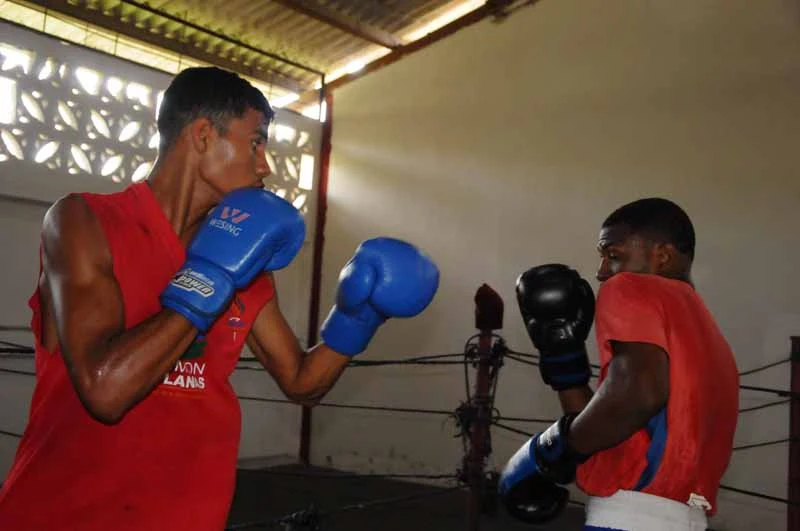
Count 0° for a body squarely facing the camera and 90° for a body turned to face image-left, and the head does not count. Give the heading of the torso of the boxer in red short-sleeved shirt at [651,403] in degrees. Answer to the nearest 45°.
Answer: approximately 90°

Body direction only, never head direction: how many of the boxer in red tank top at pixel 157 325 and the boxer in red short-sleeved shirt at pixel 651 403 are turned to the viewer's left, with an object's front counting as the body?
1

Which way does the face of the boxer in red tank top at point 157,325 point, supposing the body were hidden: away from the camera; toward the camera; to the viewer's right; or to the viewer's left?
to the viewer's right

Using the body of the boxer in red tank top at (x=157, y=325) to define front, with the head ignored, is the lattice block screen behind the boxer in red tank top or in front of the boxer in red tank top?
behind

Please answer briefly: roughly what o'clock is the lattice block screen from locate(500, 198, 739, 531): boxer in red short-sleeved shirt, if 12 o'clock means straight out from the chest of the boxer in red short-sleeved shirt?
The lattice block screen is roughly at 1 o'clock from the boxer in red short-sleeved shirt.

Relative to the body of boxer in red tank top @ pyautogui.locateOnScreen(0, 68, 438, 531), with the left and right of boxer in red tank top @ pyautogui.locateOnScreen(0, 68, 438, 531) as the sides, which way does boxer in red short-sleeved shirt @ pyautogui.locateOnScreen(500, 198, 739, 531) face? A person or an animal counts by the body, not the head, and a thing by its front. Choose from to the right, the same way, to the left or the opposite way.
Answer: the opposite way

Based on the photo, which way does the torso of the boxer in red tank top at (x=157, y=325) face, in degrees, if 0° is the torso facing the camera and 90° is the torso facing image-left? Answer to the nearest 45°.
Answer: approximately 315°

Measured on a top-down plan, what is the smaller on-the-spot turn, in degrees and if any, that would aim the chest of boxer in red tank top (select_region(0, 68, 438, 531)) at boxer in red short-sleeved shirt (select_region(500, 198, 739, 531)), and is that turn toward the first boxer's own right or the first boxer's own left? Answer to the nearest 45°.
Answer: approximately 45° to the first boxer's own left

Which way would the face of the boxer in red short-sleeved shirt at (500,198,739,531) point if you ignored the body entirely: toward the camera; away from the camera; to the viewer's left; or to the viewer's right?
to the viewer's left

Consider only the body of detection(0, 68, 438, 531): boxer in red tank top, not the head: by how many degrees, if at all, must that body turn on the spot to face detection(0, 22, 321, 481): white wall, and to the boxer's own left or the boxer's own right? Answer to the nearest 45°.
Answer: approximately 135° to the boxer's own left

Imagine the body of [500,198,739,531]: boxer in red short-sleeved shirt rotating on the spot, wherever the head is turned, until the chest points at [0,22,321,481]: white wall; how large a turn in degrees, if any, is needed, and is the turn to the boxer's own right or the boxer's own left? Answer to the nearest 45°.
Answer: approximately 45° to the boxer's own right

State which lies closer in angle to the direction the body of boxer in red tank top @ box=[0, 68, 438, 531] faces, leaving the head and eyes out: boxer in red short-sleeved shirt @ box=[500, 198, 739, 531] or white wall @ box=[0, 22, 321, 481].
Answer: the boxer in red short-sleeved shirt
